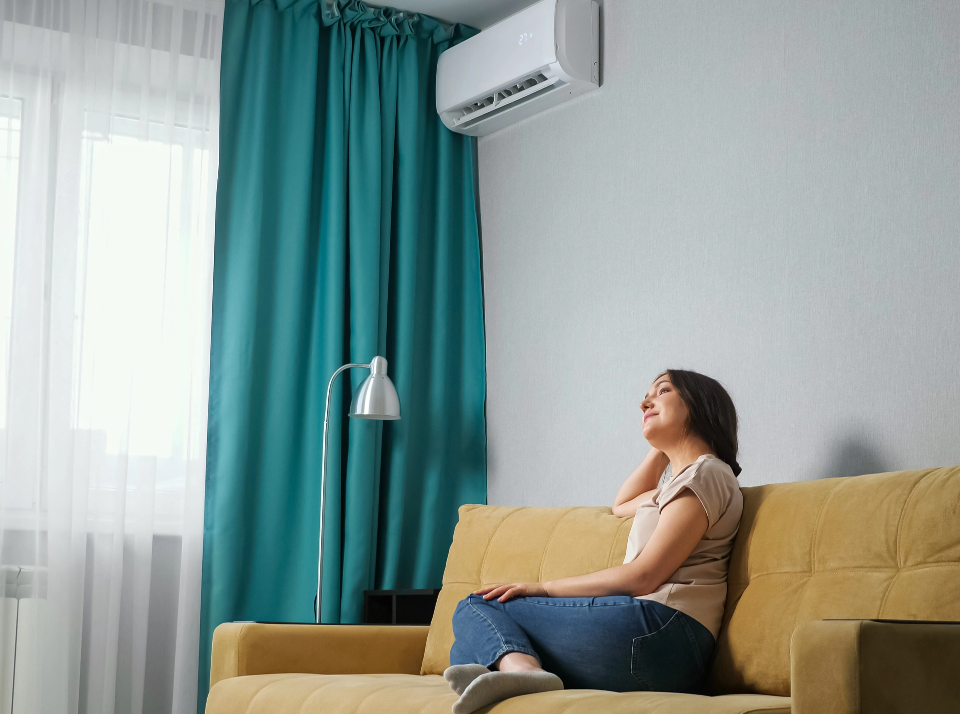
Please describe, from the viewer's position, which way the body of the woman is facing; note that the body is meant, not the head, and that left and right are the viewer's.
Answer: facing to the left of the viewer

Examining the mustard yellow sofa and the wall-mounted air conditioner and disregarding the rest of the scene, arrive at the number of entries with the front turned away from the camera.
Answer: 0

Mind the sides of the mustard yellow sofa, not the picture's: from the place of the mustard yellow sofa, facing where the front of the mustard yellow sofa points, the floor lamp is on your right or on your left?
on your right

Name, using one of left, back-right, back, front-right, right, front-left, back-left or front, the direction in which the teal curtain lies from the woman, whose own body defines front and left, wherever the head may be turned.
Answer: front-right

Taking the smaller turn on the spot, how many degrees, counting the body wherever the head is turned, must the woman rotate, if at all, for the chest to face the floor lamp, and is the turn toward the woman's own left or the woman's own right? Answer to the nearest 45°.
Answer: approximately 45° to the woman's own right

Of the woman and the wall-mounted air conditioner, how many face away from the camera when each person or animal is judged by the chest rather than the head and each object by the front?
0

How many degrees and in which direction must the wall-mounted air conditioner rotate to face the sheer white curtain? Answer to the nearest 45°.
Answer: approximately 45° to its right

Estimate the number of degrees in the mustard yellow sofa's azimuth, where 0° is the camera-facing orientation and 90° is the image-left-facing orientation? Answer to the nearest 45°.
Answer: approximately 45°

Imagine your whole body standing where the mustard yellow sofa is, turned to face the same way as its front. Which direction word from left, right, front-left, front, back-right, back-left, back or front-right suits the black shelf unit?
right

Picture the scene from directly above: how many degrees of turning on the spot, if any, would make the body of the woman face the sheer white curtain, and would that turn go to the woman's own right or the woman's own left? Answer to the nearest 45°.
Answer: approximately 45° to the woman's own right

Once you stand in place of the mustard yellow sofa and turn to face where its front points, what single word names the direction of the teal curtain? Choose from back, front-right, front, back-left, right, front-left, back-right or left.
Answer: right
